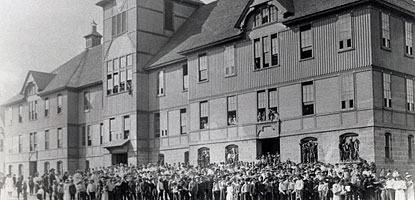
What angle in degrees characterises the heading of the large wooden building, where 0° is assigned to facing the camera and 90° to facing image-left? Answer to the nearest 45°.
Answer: approximately 45°
